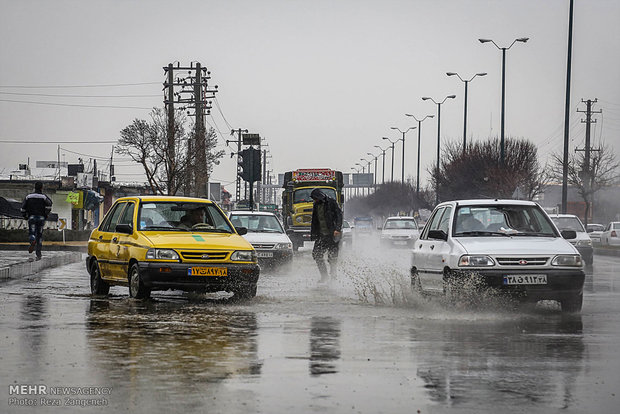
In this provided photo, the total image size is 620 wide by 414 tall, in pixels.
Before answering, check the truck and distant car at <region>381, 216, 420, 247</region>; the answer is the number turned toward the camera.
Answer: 2

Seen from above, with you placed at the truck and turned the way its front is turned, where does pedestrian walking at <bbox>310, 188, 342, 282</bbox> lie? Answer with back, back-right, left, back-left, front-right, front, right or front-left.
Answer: front

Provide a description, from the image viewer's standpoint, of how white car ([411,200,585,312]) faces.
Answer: facing the viewer and to the right of the viewer

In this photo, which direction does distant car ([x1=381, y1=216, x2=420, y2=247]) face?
toward the camera

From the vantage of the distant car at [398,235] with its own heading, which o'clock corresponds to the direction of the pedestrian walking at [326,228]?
The pedestrian walking is roughly at 12 o'clock from the distant car.

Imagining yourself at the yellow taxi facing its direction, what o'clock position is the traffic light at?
The traffic light is roughly at 8 o'clock from the yellow taxi.

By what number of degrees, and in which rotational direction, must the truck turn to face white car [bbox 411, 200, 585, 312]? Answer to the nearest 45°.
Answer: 0° — it already faces it

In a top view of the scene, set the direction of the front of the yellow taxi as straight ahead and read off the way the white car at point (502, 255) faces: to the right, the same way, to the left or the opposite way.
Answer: the same way

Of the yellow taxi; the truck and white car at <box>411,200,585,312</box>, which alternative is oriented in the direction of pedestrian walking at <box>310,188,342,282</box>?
the truck

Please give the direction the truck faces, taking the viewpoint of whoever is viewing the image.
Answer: facing the viewer

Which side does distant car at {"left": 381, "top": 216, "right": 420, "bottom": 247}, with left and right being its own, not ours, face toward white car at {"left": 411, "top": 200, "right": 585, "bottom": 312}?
front

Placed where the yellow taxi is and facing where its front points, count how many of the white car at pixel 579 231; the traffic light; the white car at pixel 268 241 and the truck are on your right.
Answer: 0

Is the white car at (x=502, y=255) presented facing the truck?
no

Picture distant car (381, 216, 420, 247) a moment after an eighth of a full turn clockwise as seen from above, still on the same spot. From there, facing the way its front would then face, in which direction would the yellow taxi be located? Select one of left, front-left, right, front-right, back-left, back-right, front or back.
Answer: front-left
